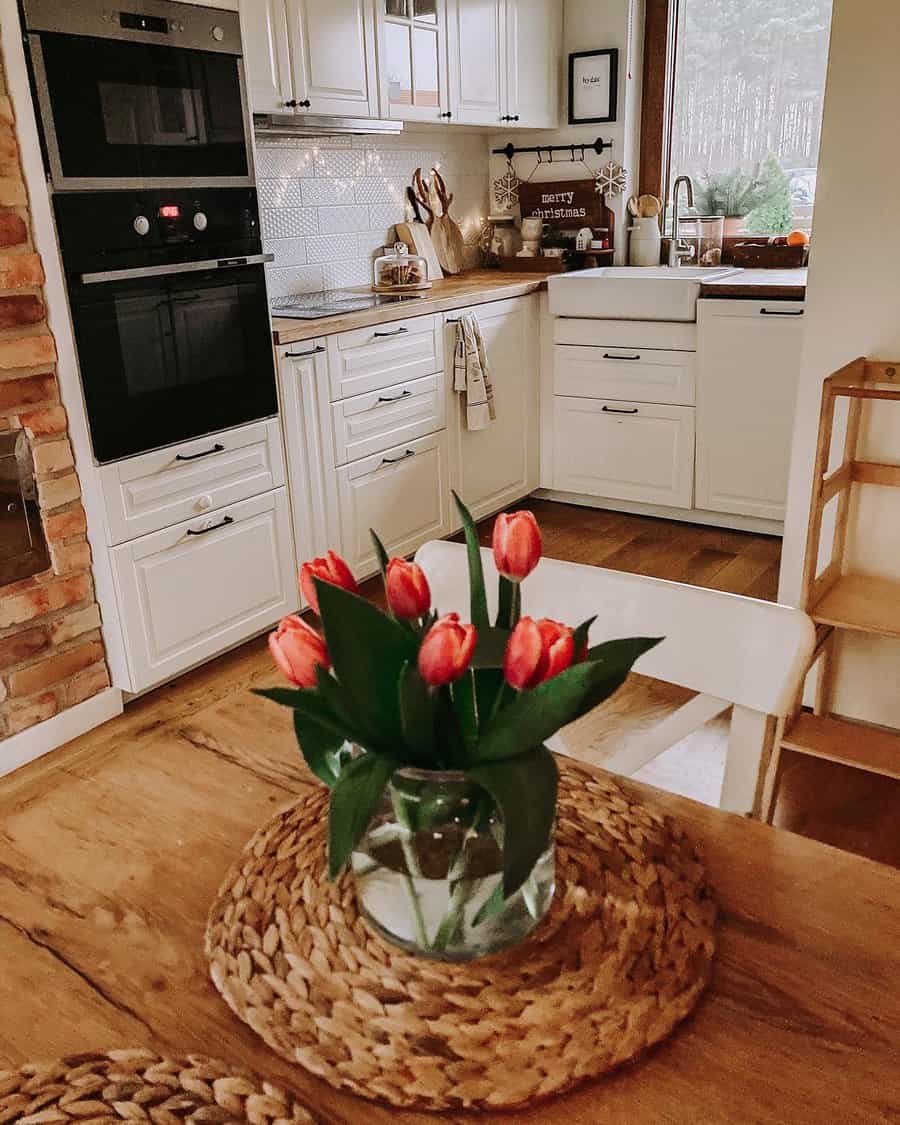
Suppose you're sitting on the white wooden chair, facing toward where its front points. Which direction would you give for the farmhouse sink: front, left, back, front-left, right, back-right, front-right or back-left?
back-right

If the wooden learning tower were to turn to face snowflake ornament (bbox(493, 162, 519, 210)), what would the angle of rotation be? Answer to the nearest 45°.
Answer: approximately 90° to its right

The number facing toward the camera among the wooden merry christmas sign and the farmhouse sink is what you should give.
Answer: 2

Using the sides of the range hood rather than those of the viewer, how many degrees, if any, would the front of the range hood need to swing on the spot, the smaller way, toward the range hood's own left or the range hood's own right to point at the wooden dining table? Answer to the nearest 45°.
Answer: approximately 45° to the range hood's own right

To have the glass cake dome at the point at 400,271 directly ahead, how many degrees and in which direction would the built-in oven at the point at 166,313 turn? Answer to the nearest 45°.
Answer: approximately 90° to its left

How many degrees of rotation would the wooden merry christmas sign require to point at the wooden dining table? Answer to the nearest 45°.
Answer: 0° — it already faces it

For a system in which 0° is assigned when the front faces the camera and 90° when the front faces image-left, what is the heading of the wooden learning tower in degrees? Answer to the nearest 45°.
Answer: approximately 45°

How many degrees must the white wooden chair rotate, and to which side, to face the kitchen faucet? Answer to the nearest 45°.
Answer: approximately 135° to its right

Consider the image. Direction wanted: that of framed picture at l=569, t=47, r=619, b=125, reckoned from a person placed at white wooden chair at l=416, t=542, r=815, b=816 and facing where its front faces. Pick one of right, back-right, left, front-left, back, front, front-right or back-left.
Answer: back-right
